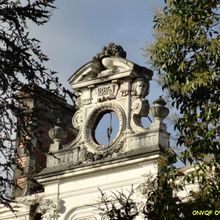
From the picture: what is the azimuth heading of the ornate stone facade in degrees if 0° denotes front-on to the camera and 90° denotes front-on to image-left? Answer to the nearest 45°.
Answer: approximately 45°
